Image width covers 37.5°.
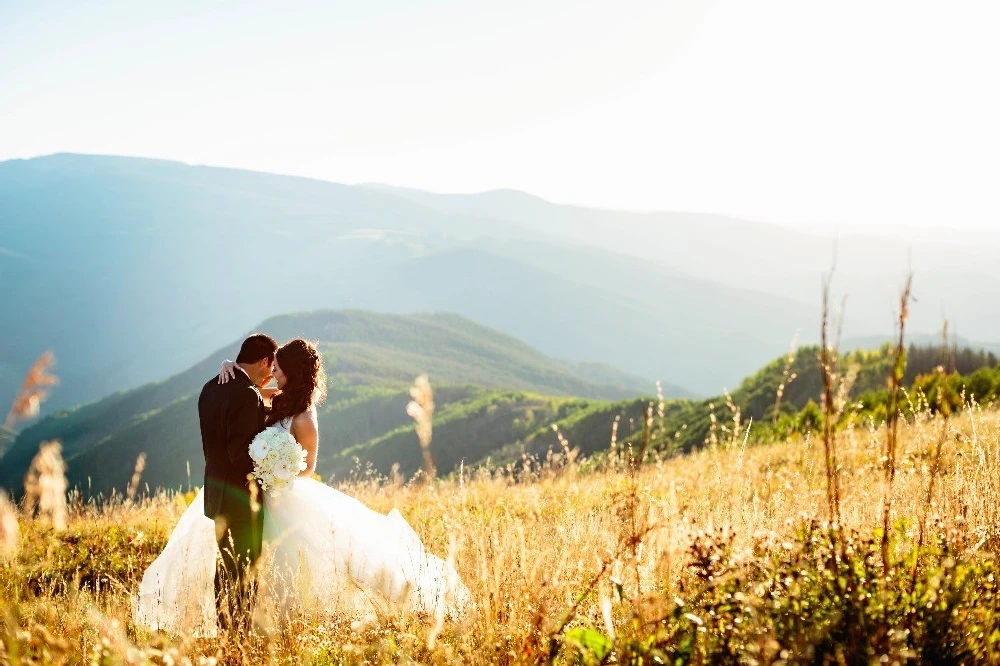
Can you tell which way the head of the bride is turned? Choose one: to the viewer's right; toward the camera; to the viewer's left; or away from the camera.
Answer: to the viewer's left

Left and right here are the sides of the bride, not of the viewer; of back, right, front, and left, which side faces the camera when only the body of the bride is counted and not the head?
left
